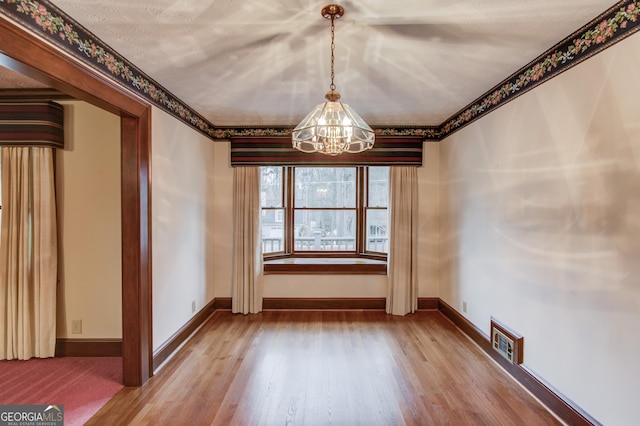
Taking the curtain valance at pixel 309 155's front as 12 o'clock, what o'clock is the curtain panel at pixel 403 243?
The curtain panel is roughly at 9 o'clock from the curtain valance.

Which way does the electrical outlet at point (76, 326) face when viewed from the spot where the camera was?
facing the viewer

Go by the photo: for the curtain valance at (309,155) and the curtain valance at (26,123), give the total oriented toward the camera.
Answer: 2

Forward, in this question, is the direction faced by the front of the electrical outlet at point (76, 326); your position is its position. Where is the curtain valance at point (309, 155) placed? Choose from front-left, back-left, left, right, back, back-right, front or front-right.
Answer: left

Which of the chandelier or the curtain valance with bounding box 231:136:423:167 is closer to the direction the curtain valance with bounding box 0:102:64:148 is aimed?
the chandelier

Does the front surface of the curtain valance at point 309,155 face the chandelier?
yes

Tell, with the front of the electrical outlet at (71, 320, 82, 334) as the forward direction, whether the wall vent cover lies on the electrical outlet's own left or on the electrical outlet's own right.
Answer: on the electrical outlet's own left

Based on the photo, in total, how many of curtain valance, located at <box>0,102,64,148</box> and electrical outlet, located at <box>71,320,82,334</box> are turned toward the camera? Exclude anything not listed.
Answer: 2

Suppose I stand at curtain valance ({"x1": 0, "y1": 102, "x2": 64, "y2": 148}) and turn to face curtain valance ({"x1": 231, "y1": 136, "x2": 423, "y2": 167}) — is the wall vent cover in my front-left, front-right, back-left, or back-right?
front-right

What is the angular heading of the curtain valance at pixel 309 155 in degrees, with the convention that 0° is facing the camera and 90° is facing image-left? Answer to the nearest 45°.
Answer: approximately 0°
